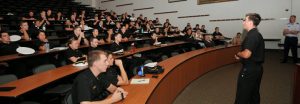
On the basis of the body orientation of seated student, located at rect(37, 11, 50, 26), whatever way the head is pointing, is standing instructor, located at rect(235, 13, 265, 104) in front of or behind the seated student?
in front

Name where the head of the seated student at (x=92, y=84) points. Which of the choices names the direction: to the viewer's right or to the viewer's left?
to the viewer's right

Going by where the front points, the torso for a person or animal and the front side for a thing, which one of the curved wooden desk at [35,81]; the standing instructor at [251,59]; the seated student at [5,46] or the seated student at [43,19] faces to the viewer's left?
the standing instructor

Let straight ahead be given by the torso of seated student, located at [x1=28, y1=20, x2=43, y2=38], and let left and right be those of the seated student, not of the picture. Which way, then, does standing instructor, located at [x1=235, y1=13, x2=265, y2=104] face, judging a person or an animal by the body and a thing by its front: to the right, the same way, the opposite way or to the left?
the opposite way

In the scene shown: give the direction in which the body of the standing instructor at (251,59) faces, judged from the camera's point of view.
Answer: to the viewer's left

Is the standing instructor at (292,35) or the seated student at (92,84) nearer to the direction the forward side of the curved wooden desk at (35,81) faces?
the seated student

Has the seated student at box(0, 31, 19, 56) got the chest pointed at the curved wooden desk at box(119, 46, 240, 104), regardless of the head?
yes

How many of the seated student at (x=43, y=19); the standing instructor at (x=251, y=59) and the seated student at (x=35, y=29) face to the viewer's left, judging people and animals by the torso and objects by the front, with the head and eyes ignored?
1

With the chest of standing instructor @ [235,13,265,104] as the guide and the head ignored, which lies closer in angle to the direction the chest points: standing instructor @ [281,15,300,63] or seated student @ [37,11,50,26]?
the seated student

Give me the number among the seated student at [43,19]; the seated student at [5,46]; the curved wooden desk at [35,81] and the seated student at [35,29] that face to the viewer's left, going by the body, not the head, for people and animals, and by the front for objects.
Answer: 0

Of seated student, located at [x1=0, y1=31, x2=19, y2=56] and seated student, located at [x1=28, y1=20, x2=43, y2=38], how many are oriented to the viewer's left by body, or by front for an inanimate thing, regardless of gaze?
0

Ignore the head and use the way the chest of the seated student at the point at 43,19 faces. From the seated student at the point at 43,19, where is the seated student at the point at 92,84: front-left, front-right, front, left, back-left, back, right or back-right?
front-right

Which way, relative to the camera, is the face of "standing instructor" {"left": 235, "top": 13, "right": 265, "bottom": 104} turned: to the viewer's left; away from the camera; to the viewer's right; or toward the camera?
to the viewer's left

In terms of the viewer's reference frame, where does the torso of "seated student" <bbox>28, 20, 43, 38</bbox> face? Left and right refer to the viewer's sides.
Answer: facing the viewer and to the right of the viewer

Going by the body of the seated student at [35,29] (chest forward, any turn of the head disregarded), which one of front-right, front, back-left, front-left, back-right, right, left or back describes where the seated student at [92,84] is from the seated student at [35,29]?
front-right
